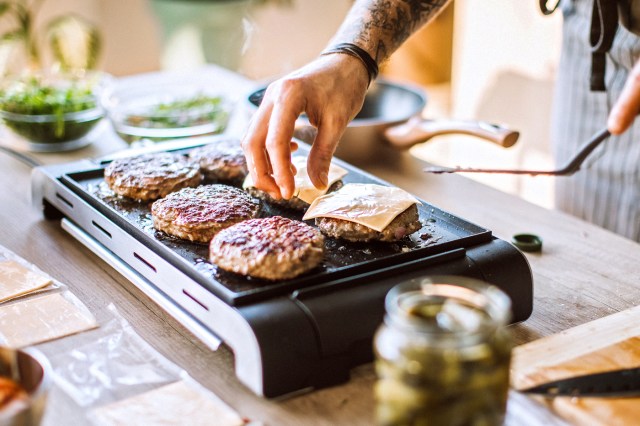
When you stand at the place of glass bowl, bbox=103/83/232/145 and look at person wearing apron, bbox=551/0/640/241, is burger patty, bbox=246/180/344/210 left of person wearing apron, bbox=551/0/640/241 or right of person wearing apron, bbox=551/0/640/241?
right

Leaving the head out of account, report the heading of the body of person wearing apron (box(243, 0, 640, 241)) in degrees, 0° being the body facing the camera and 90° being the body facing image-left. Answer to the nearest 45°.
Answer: approximately 45°

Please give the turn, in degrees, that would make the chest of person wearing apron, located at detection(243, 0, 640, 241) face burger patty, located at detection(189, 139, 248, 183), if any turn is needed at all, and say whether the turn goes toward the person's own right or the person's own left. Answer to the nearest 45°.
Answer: approximately 45° to the person's own right

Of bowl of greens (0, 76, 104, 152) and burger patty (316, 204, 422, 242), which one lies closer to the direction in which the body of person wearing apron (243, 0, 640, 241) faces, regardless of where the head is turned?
the burger patty

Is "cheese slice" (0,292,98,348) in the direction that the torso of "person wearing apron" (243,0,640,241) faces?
yes

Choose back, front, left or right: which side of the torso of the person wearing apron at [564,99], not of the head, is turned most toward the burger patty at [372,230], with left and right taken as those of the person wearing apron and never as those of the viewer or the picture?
front

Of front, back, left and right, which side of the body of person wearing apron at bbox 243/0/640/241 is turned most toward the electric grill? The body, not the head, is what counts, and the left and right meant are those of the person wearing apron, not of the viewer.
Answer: front

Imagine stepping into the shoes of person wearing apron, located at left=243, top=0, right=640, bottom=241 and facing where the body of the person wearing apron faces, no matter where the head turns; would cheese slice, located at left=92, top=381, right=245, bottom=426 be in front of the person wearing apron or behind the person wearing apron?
in front

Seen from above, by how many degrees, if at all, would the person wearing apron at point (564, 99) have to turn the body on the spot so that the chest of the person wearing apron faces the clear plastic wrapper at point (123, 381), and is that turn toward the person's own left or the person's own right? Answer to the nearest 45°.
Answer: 0° — they already face it

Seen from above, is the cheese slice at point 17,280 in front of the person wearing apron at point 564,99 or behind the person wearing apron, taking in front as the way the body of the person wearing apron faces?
in front

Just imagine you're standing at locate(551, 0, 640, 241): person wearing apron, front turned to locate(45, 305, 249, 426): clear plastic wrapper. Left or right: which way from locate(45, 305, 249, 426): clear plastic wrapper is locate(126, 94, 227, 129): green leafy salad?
right

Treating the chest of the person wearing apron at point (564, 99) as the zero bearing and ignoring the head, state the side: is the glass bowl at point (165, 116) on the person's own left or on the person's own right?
on the person's own right
